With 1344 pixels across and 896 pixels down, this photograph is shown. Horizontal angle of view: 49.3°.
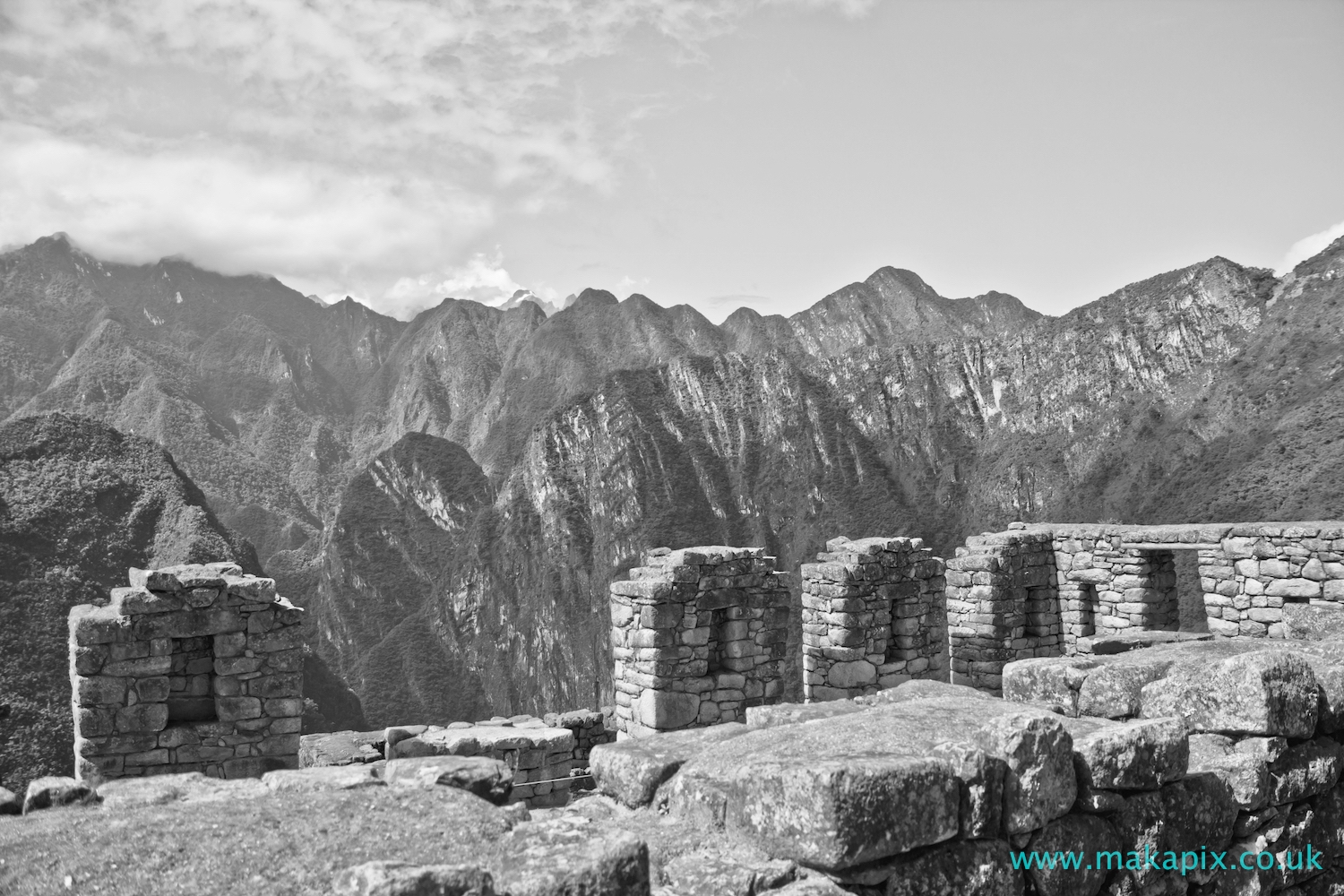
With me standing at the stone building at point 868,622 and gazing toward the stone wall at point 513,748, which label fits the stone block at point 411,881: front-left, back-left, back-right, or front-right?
front-left

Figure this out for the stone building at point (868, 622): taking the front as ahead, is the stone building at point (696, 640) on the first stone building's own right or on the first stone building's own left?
on the first stone building's own right

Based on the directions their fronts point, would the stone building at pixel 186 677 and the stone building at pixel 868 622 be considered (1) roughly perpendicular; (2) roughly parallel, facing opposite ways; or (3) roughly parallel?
roughly parallel

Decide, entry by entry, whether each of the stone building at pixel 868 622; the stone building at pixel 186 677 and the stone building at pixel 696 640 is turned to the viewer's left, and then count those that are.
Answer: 0

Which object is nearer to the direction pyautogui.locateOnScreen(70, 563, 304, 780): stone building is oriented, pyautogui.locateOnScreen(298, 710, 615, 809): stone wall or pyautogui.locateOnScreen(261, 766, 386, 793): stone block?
the stone block

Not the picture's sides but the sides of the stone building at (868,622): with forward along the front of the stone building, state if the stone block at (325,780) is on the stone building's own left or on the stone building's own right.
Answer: on the stone building's own right

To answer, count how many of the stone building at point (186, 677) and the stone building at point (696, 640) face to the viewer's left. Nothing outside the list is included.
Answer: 0

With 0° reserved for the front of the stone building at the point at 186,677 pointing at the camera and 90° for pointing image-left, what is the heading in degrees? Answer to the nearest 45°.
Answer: approximately 0°

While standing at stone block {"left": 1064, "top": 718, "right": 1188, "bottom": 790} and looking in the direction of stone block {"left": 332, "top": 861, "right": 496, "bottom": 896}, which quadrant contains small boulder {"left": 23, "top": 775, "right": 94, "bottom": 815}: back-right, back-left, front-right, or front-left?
front-right

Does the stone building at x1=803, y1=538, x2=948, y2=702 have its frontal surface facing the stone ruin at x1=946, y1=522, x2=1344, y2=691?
no

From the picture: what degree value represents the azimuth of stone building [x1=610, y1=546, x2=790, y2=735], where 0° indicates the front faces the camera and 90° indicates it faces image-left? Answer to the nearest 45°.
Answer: approximately 315°

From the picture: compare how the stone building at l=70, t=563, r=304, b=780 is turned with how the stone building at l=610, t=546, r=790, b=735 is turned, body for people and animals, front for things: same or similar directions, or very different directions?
same or similar directions

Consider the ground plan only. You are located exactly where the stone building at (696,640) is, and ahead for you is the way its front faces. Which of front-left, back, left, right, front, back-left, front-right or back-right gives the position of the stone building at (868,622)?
left

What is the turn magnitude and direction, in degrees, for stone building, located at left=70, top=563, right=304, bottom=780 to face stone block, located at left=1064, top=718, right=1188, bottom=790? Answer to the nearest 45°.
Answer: approximately 45° to its left

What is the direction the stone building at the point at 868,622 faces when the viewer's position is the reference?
facing the viewer and to the right of the viewer

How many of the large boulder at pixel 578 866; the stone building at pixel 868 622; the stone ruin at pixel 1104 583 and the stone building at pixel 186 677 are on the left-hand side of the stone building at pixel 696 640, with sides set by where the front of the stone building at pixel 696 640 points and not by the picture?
2
